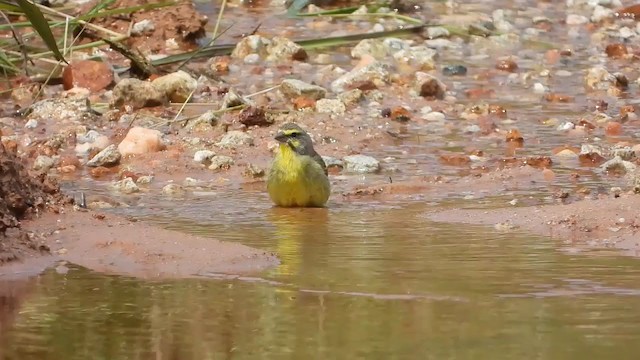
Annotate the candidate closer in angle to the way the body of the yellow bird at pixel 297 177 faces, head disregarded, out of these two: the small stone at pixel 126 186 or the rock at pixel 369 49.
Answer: the small stone

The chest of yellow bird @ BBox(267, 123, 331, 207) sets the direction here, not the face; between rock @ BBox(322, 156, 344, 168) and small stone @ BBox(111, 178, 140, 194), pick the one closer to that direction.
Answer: the small stone

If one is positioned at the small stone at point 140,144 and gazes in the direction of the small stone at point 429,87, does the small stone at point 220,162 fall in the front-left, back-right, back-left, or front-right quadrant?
front-right

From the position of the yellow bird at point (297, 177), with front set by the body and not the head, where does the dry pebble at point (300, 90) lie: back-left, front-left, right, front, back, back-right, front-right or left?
back-right

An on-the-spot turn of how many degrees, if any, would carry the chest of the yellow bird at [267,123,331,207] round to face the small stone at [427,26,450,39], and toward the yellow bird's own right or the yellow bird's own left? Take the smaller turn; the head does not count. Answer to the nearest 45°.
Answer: approximately 135° to the yellow bird's own right

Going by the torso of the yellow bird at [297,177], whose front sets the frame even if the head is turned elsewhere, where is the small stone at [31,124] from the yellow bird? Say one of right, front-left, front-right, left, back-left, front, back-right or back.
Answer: right

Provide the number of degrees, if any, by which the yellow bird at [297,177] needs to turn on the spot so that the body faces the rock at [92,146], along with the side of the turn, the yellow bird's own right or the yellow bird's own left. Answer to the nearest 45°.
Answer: approximately 90° to the yellow bird's own right

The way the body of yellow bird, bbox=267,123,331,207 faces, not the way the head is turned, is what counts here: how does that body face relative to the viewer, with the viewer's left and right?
facing the viewer and to the left of the viewer

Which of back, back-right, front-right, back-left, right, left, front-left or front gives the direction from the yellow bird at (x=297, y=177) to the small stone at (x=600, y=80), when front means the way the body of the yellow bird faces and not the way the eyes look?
back

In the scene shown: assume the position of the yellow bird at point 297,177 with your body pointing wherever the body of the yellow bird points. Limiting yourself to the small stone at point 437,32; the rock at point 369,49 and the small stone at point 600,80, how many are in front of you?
0
